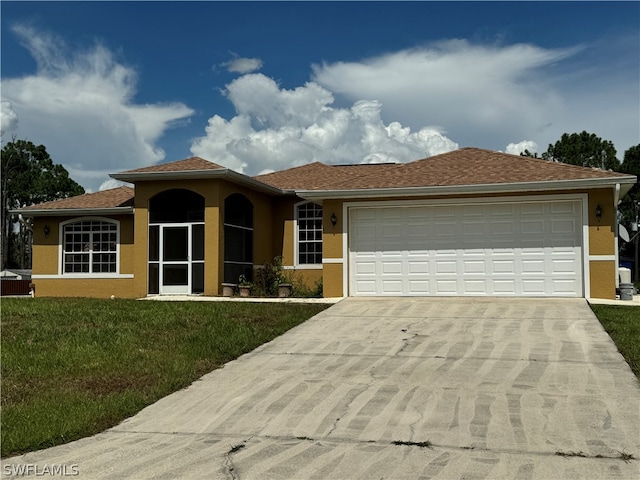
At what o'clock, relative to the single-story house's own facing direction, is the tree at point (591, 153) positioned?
The tree is roughly at 7 o'clock from the single-story house.

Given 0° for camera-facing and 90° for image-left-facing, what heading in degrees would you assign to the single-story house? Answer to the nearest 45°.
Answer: approximately 0°
